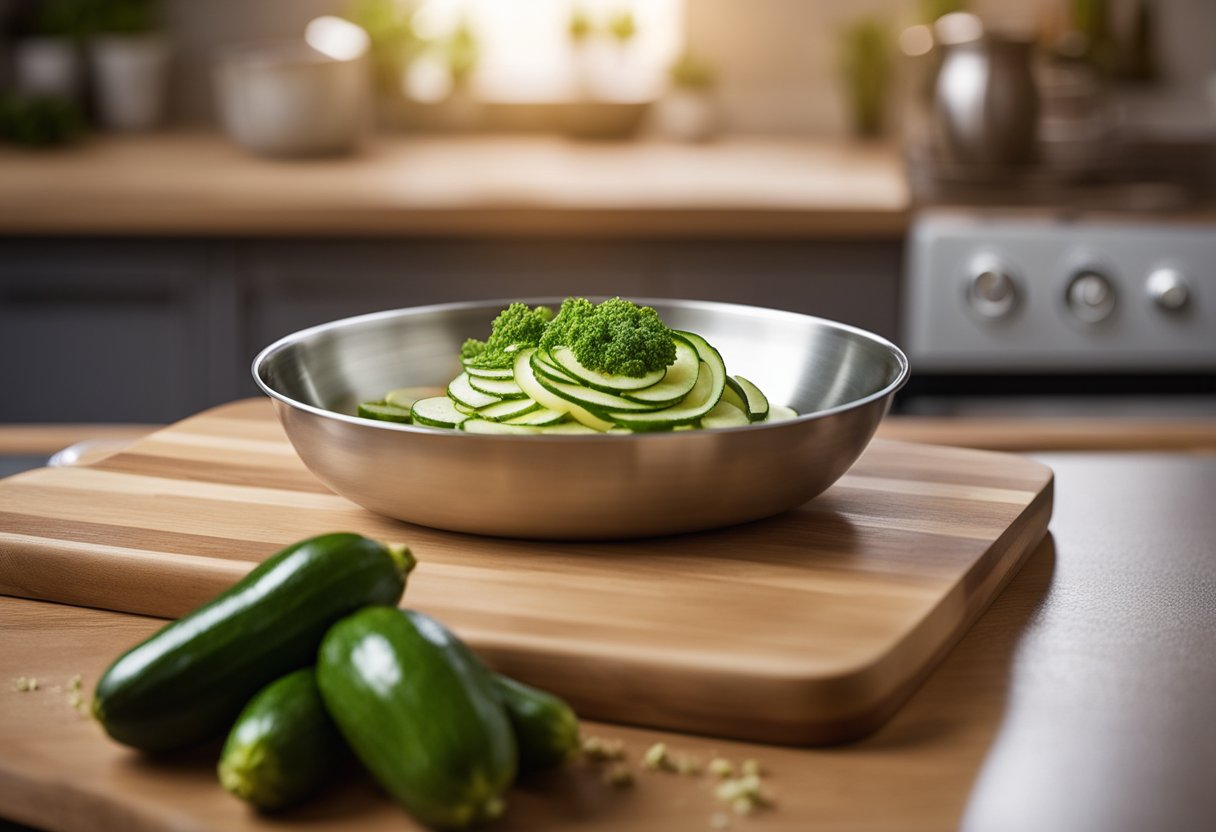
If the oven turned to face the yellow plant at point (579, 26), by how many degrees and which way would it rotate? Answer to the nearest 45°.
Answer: approximately 135° to its right

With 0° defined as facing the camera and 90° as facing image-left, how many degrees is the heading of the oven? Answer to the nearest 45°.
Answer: approximately 0°

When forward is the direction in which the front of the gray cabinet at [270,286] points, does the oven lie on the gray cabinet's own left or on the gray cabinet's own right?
on the gray cabinet's own left

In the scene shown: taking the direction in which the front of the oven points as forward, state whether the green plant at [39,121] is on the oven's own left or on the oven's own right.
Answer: on the oven's own right

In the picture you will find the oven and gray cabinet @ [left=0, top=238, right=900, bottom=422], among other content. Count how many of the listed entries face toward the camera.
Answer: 2
